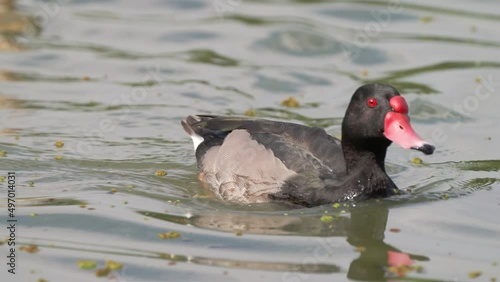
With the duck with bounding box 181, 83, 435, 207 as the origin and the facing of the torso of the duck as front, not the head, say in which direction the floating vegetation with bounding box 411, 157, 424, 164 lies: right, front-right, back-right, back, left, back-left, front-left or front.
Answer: front-left

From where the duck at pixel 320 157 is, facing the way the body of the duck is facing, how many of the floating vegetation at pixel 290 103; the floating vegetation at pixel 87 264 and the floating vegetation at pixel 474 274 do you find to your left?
1

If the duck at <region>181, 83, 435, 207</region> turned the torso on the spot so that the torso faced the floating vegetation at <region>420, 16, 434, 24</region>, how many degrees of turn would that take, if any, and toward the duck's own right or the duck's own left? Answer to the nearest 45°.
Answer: approximately 90° to the duck's own left

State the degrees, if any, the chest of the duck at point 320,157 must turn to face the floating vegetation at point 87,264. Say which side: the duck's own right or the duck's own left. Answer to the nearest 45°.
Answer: approximately 135° to the duck's own right

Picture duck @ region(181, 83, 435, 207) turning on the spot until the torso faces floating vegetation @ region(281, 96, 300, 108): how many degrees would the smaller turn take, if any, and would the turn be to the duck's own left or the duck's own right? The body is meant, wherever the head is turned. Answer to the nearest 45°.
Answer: approximately 90° to the duck's own left

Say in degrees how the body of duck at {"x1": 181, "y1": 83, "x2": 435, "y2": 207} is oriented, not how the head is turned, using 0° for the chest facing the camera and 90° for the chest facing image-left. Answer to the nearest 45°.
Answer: approximately 270°

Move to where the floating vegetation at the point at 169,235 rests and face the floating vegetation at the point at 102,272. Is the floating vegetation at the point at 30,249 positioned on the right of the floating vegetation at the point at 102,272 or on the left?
right

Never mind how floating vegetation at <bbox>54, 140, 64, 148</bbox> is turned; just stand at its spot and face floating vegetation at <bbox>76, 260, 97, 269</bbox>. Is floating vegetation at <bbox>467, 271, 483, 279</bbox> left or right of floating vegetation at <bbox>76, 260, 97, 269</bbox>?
left

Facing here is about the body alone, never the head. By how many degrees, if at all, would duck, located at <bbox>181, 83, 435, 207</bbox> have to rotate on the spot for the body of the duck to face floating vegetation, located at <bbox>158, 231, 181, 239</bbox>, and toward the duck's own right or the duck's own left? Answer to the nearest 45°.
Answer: approximately 135° to the duck's own right

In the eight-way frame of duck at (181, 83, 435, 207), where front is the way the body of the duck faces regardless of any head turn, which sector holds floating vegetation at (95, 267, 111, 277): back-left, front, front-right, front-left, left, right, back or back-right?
back-right

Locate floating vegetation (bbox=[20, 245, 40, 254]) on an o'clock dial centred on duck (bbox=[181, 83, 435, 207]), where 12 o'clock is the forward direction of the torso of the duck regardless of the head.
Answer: The floating vegetation is roughly at 5 o'clock from the duck.
